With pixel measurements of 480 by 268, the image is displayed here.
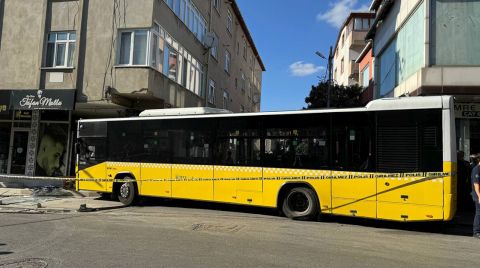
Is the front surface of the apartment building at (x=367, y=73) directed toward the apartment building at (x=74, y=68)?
yes

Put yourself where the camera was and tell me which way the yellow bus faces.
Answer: facing away from the viewer and to the left of the viewer

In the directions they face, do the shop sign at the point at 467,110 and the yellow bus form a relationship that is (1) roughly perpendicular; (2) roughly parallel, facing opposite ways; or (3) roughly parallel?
roughly perpendicular

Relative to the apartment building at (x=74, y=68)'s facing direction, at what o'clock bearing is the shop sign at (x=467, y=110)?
The shop sign is roughly at 10 o'clock from the apartment building.

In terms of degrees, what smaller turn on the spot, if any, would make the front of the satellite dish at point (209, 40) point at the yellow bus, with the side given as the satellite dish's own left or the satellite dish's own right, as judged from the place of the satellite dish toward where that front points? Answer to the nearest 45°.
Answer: approximately 45° to the satellite dish's own right

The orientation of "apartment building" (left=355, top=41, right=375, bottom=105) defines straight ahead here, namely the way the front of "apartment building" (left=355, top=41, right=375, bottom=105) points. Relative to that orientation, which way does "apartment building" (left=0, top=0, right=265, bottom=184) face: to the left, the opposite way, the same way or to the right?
to the left

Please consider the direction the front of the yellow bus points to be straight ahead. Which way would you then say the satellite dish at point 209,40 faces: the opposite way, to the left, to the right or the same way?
the opposite way

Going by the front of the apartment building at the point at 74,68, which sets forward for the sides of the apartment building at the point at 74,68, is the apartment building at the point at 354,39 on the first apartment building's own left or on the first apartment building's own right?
on the first apartment building's own left

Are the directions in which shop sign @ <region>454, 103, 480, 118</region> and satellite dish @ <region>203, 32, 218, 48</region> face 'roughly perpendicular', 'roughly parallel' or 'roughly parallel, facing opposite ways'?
roughly perpendicular

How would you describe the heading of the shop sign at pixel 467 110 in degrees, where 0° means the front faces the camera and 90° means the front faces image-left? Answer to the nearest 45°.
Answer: approximately 0°
